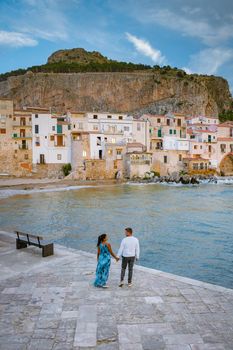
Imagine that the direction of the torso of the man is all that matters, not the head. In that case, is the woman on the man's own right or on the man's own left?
on the man's own left

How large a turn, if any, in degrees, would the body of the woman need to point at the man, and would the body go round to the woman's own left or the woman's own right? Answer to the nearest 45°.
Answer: approximately 45° to the woman's own right

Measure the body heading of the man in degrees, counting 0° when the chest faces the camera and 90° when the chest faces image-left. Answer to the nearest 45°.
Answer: approximately 180°

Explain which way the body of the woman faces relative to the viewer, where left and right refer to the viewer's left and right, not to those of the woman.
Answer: facing away from the viewer and to the right of the viewer
